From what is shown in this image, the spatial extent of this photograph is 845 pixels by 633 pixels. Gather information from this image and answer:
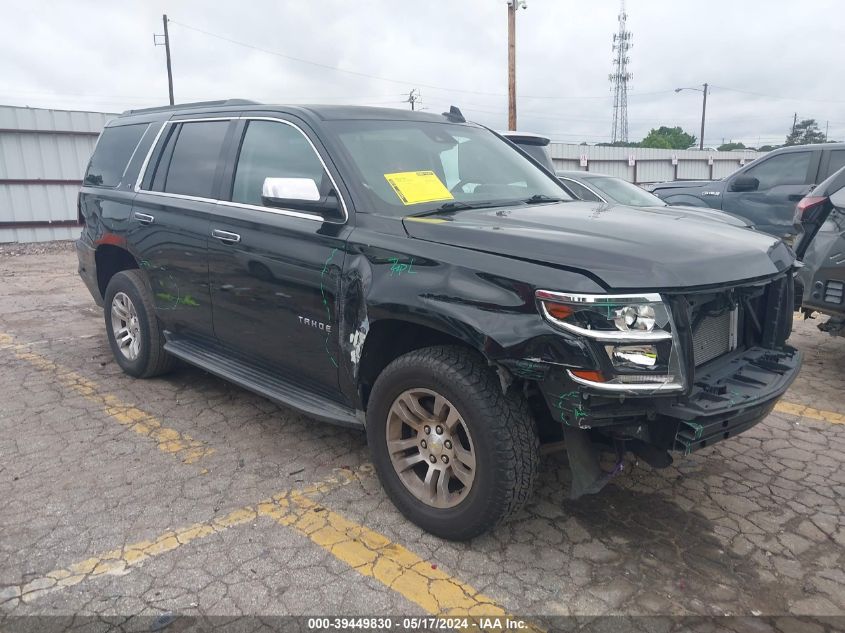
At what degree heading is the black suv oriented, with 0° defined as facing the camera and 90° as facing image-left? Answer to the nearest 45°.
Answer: approximately 315°

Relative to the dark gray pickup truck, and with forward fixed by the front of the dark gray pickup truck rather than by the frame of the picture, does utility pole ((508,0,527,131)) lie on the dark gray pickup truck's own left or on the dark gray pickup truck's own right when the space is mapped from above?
on the dark gray pickup truck's own right

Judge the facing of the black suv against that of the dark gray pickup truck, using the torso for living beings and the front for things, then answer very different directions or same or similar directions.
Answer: very different directions

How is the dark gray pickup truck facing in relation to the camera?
to the viewer's left

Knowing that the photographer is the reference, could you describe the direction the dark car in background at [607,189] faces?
facing the viewer and to the right of the viewer

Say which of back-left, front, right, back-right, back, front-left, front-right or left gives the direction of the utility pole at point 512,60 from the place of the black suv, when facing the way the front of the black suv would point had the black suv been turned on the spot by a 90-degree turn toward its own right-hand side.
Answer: back-right

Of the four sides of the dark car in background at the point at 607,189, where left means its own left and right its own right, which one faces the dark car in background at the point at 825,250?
front

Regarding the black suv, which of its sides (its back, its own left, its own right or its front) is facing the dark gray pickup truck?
left

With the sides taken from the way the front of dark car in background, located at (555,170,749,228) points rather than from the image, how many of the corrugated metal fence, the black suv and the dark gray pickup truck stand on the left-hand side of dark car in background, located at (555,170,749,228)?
1

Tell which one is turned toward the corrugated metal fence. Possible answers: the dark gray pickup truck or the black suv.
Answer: the dark gray pickup truck

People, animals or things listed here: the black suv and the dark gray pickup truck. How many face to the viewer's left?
1

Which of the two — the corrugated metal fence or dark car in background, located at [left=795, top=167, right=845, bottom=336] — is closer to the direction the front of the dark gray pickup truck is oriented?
the corrugated metal fence

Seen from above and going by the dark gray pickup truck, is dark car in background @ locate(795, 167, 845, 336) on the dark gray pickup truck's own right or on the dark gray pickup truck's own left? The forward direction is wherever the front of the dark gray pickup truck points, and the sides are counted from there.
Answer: on the dark gray pickup truck's own left
